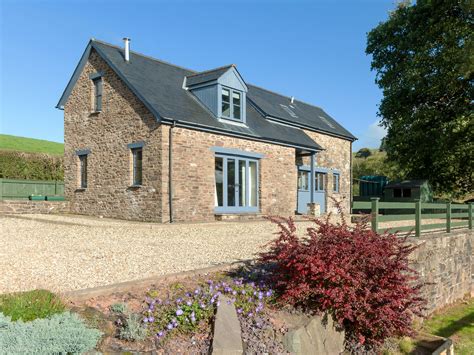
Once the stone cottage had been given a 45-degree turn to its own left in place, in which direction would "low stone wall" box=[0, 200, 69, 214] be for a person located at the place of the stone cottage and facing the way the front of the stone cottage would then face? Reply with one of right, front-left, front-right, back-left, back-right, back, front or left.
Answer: back

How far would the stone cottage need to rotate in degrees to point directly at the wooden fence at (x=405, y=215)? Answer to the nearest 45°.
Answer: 0° — it already faces it

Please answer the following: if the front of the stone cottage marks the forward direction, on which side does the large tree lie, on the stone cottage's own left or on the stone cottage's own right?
on the stone cottage's own left

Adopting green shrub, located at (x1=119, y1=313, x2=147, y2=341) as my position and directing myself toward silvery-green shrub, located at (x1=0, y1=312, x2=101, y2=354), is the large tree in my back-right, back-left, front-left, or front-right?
back-right

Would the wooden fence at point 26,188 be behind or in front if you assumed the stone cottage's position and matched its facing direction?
behind

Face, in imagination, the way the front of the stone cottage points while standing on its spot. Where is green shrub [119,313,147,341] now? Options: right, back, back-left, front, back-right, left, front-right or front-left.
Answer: front-right

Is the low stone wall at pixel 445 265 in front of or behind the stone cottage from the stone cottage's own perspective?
in front

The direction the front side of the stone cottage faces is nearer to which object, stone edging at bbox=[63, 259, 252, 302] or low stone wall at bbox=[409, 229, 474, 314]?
the low stone wall

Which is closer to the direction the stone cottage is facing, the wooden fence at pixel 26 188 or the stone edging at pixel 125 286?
the stone edging

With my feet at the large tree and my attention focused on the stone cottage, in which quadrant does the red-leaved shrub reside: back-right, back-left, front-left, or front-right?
front-left

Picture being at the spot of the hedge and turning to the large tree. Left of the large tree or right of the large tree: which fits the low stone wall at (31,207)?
right

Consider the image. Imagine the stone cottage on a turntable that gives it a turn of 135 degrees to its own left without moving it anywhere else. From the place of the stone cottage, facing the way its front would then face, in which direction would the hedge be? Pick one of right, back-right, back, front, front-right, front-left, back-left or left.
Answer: front-left

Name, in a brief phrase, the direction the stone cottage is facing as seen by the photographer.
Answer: facing the viewer and to the right of the viewer

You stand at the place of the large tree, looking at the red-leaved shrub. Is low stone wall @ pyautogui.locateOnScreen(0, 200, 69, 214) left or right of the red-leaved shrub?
right

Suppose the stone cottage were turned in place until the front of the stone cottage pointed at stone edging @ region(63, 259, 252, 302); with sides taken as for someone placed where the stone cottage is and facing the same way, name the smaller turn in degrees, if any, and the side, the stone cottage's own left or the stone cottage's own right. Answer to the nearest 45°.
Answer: approximately 45° to the stone cottage's own right
